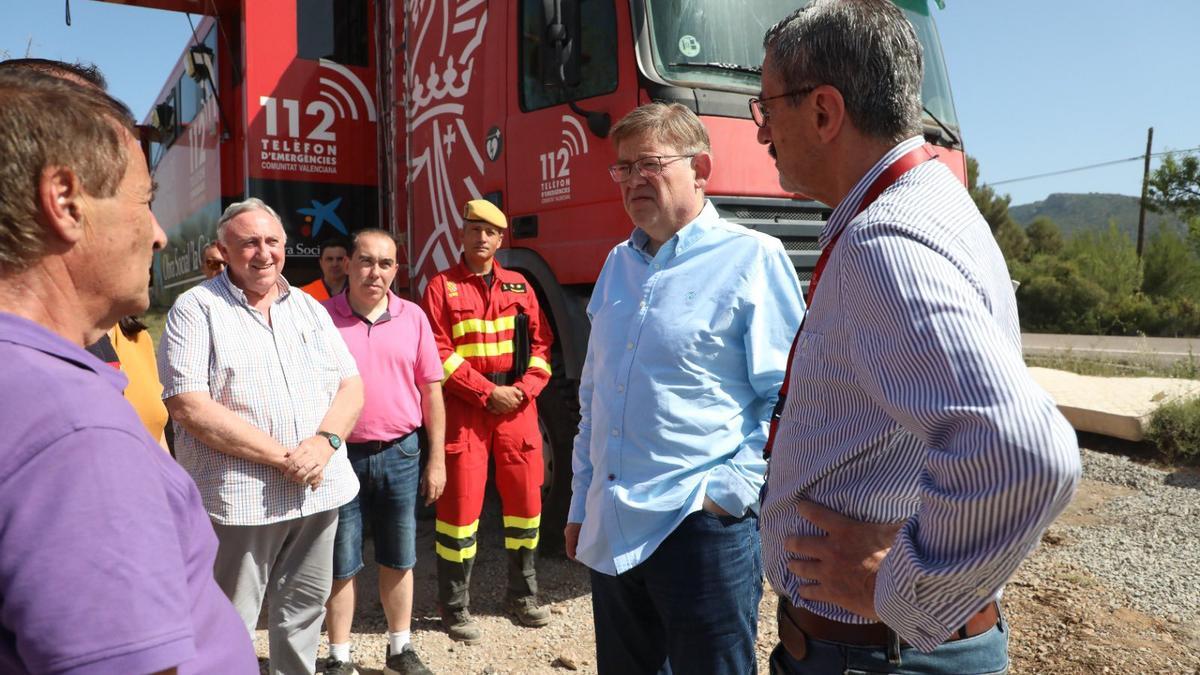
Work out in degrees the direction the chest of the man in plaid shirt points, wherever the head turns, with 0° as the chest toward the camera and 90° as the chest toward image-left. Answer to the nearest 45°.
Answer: approximately 315°

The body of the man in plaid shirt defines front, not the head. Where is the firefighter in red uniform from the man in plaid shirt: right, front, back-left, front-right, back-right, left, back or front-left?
left

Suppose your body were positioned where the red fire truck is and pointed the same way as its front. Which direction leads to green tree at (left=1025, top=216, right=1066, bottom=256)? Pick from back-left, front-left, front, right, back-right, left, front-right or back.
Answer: left

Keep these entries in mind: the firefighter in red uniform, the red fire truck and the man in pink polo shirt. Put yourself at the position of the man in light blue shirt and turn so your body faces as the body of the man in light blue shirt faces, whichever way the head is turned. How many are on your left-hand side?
0

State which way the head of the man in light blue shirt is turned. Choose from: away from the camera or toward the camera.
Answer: toward the camera

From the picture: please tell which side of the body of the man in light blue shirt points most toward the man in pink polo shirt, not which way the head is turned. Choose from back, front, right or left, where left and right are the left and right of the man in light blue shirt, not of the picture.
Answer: right

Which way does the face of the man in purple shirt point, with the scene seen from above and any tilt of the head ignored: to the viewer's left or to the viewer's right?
to the viewer's right

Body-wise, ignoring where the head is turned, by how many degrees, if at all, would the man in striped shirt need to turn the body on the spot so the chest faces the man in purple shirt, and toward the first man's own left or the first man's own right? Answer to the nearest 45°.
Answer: approximately 45° to the first man's own left

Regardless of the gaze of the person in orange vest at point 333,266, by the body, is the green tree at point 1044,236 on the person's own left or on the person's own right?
on the person's own left

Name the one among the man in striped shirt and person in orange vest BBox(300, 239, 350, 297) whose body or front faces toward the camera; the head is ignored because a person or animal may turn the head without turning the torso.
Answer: the person in orange vest

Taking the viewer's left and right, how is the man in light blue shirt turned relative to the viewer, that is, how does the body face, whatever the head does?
facing the viewer and to the left of the viewer

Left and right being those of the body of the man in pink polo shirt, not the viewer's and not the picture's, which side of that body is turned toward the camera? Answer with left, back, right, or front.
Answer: front

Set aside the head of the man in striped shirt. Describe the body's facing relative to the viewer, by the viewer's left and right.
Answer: facing to the left of the viewer
